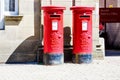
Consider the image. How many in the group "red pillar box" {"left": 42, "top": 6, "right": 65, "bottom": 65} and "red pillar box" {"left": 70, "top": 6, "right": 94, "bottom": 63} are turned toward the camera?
2

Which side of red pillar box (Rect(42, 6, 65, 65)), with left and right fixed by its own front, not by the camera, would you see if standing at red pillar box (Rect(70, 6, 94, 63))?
left

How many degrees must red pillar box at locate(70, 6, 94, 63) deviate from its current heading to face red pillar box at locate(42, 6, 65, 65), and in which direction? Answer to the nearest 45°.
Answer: approximately 90° to its right

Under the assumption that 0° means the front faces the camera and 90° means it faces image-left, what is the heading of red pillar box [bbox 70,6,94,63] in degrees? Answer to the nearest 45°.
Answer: approximately 0°
